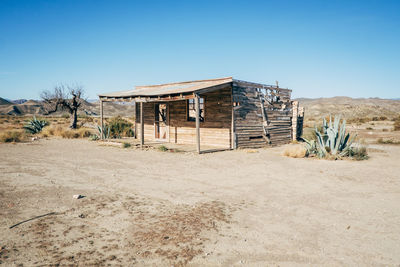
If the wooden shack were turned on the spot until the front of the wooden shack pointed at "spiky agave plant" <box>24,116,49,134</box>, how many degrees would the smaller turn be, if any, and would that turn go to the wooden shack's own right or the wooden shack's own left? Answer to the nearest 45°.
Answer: approximately 90° to the wooden shack's own right

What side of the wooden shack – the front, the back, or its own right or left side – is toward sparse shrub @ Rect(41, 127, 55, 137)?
right

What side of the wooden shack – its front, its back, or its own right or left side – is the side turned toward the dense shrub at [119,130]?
right

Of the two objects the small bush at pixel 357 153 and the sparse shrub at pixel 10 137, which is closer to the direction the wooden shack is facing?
the sparse shrub

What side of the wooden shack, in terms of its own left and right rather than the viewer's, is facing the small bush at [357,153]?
left

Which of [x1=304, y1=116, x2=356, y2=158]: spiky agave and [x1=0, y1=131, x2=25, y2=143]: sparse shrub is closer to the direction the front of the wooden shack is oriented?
the sparse shrub

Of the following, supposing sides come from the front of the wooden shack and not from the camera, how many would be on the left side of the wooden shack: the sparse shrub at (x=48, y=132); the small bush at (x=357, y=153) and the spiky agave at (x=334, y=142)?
2

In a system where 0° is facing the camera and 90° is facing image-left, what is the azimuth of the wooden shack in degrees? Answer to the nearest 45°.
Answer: approximately 45°

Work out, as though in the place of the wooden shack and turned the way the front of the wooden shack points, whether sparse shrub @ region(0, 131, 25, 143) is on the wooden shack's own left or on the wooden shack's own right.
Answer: on the wooden shack's own right

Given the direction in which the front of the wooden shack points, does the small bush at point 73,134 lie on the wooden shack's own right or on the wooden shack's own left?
on the wooden shack's own right
